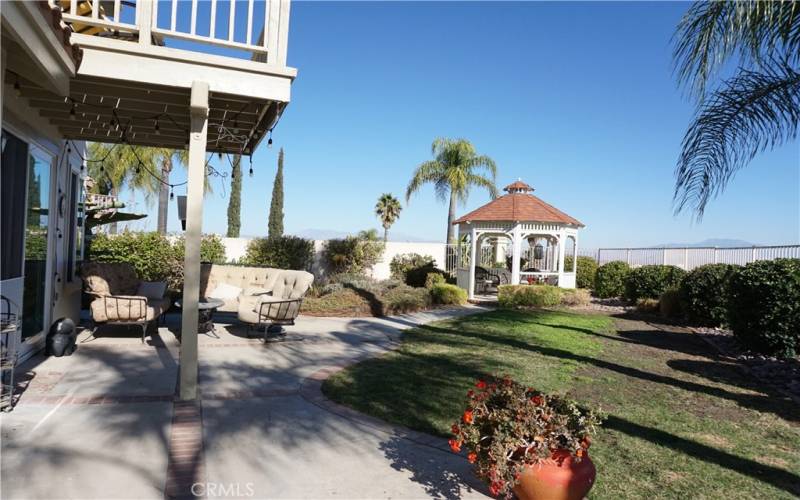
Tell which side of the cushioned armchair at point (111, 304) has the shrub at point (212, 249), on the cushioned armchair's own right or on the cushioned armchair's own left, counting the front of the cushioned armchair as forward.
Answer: on the cushioned armchair's own left

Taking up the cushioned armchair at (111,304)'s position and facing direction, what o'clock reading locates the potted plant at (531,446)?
The potted plant is roughly at 1 o'clock from the cushioned armchair.

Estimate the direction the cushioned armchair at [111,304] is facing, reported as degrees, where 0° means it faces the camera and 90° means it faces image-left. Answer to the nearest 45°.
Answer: approximately 315°

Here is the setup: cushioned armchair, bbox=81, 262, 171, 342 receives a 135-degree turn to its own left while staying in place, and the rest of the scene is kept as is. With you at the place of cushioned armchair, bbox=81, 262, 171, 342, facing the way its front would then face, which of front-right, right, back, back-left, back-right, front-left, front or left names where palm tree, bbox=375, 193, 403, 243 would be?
front-right

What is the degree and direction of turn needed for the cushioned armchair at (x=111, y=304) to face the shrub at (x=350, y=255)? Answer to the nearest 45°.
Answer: approximately 90° to its left

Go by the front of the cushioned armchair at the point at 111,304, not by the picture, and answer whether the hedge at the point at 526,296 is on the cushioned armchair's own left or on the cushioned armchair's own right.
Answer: on the cushioned armchair's own left

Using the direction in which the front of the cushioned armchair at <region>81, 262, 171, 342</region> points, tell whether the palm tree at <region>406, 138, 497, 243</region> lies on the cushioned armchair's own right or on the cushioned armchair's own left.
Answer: on the cushioned armchair's own left

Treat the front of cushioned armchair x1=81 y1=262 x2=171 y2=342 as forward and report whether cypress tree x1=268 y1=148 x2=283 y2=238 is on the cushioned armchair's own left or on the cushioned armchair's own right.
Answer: on the cushioned armchair's own left

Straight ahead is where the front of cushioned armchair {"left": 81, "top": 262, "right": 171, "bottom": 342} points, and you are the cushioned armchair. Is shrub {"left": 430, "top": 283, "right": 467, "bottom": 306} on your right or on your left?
on your left

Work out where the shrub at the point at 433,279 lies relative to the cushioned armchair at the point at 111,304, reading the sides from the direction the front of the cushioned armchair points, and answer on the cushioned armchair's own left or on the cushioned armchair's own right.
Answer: on the cushioned armchair's own left

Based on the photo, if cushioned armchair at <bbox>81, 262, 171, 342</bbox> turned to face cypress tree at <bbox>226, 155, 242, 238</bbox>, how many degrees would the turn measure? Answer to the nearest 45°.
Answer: approximately 135° to its left
